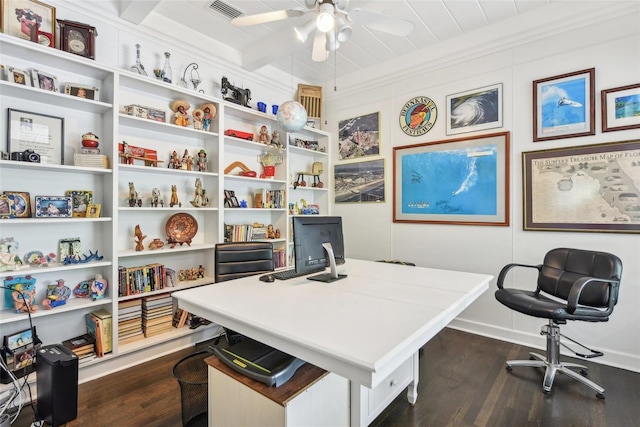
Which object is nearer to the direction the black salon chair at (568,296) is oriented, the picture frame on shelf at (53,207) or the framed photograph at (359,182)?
the picture frame on shelf

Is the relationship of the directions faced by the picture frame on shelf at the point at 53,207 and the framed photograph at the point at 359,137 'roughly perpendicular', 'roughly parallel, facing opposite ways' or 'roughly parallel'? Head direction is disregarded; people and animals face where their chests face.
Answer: roughly perpendicular

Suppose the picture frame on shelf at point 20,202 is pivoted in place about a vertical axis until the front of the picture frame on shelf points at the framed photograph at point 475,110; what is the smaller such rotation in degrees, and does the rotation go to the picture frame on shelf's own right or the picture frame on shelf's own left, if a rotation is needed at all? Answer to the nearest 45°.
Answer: approximately 45° to the picture frame on shelf's own left

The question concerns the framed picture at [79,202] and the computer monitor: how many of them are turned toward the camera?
1

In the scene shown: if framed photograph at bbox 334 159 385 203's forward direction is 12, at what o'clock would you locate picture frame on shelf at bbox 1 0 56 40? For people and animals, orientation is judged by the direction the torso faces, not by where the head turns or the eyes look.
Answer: The picture frame on shelf is roughly at 12 o'clock from the framed photograph.

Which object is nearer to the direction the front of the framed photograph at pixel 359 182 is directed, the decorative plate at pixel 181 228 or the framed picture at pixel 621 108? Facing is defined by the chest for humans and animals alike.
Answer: the decorative plate
